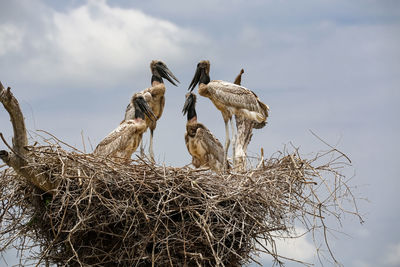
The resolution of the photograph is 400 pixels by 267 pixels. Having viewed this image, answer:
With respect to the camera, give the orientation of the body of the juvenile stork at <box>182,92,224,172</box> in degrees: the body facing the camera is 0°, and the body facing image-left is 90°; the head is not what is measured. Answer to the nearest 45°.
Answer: approximately 45°

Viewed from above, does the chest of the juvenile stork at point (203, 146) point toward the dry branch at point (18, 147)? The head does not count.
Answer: yes

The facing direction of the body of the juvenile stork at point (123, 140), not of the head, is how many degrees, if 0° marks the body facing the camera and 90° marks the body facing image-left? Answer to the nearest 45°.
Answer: approximately 270°

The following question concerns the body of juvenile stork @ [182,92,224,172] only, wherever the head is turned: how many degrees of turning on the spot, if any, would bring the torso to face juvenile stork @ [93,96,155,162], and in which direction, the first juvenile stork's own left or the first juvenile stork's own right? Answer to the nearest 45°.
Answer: approximately 45° to the first juvenile stork's own right

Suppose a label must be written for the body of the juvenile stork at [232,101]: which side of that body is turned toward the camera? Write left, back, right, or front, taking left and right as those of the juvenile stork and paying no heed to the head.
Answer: left

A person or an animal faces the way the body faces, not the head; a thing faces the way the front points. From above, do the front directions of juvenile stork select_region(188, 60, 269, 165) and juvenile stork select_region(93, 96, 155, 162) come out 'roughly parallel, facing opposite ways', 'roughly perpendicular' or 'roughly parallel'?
roughly parallel, facing opposite ways

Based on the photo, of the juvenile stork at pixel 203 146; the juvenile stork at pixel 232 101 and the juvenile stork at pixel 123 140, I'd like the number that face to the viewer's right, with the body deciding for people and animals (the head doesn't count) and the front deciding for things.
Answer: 1

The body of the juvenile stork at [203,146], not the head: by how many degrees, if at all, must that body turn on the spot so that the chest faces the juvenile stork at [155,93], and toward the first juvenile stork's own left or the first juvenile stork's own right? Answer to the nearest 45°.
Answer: approximately 90° to the first juvenile stork's own right

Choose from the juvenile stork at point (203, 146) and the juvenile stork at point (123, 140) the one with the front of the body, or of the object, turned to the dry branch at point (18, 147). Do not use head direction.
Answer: the juvenile stork at point (203, 146)

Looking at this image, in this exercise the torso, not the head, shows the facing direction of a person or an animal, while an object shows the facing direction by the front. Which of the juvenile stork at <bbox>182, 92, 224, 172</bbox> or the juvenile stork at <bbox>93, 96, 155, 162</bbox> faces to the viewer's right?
the juvenile stork at <bbox>93, 96, 155, 162</bbox>
